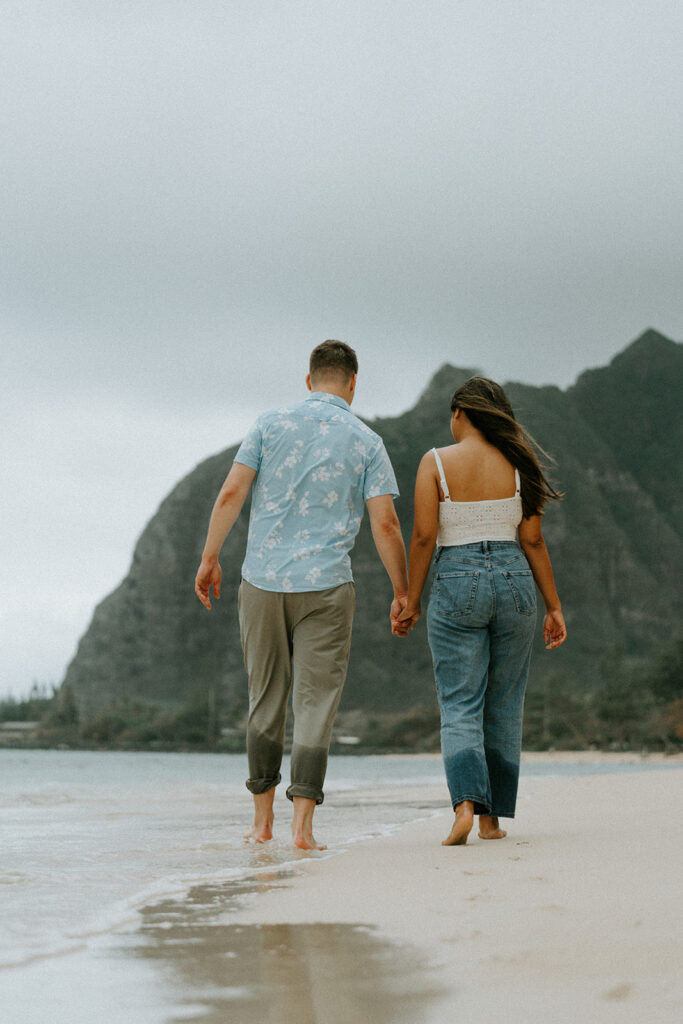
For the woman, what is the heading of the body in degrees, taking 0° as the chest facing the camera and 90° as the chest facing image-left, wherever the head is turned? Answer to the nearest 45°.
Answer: approximately 180°

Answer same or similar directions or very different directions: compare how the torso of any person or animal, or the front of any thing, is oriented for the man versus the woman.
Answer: same or similar directions

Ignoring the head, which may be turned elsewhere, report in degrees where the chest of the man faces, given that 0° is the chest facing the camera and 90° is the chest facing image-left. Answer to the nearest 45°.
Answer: approximately 180°

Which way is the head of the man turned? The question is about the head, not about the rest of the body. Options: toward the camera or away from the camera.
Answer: away from the camera

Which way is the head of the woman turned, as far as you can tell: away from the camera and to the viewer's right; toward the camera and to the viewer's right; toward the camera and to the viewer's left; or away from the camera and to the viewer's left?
away from the camera and to the viewer's left

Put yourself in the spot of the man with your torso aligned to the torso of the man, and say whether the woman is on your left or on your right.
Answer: on your right

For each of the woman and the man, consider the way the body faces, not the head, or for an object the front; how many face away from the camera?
2

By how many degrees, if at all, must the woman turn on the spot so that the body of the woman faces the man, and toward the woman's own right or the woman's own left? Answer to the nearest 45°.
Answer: approximately 90° to the woman's own left
